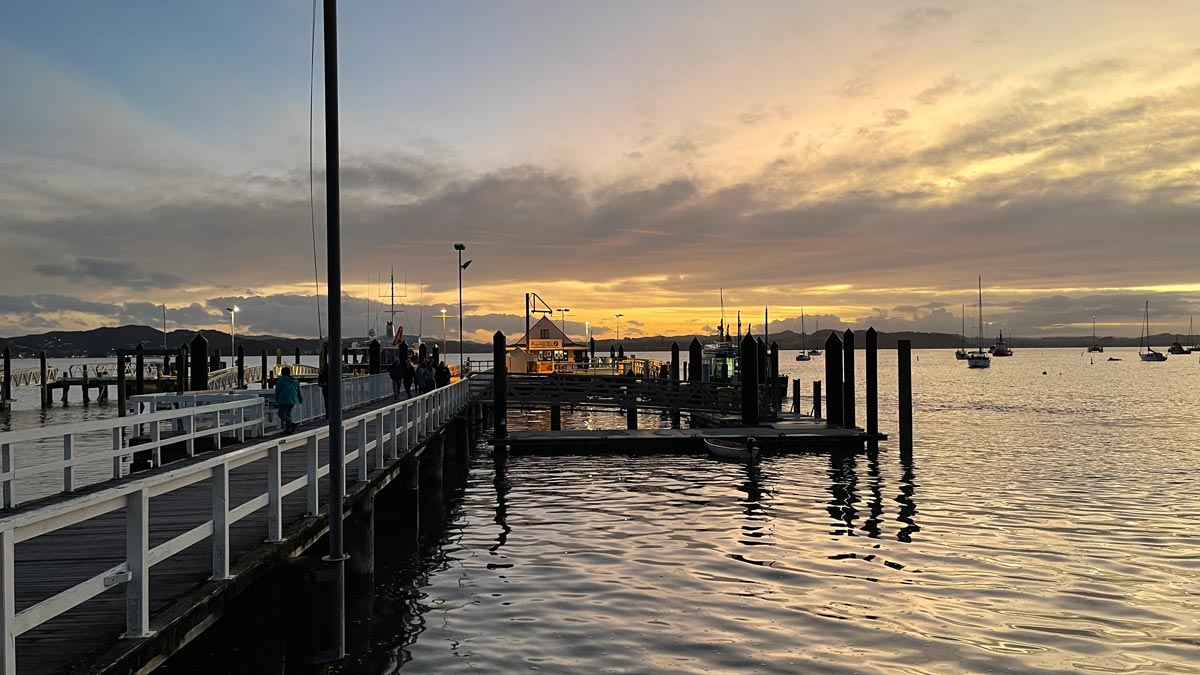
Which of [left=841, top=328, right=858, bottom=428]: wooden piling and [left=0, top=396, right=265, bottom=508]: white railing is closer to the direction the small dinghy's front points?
the white railing

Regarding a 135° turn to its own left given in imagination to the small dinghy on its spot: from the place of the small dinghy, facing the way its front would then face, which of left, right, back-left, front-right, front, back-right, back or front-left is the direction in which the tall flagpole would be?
front-right

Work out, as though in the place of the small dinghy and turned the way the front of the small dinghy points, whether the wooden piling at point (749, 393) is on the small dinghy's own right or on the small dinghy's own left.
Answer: on the small dinghy's own right

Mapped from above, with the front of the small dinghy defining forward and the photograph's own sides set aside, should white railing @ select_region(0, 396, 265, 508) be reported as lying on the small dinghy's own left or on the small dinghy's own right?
on the small dinghy's own left

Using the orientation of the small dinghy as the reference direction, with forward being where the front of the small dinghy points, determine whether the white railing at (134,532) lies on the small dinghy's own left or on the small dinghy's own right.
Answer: on the small dinghy's own left

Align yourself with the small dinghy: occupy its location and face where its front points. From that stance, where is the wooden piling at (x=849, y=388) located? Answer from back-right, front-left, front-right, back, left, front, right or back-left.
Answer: back-right

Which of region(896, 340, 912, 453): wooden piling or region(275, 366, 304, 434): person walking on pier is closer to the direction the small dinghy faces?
the person walking on pier

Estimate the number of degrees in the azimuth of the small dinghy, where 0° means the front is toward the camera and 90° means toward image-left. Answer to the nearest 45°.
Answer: approximately 90°

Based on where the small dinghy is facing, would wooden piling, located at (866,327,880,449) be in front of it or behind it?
behind

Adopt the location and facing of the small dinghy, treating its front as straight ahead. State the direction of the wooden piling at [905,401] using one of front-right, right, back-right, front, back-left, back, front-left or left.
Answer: back-right

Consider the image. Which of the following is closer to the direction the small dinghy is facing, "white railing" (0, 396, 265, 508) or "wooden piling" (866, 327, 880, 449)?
the white railing

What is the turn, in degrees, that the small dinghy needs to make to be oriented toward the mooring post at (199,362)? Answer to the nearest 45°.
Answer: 0° — it already faces it

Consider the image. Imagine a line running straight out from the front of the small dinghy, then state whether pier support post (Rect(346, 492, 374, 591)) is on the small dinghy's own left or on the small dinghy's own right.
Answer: on the small dinghy's own left
